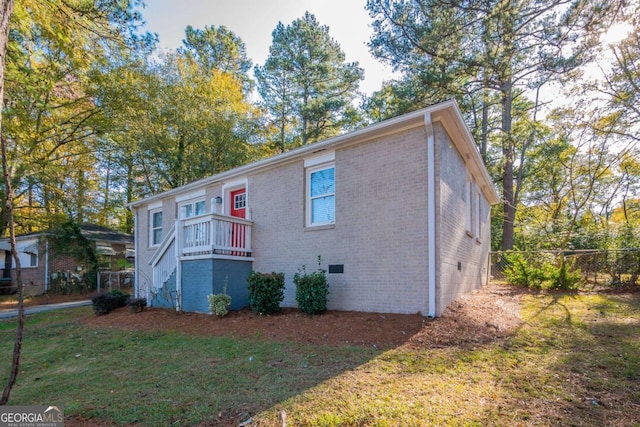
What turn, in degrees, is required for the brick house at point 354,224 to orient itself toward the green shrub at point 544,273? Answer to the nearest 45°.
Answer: approximately 180°

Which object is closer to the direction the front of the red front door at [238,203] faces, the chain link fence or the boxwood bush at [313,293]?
the boxwood bush

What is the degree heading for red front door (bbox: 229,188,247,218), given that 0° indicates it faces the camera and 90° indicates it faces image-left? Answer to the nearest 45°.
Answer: approximately 45°

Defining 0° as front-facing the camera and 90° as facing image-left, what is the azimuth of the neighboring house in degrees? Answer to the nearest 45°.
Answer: approximately 45°

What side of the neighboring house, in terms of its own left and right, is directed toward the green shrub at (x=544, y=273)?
left

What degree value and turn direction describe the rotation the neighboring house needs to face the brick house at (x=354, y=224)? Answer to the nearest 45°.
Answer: approximately 45° to its left

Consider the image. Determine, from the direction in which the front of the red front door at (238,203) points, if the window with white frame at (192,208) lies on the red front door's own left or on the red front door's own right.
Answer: on the red front door's own right

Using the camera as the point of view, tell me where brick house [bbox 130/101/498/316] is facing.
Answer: facing the viewer and to the left of the viewer

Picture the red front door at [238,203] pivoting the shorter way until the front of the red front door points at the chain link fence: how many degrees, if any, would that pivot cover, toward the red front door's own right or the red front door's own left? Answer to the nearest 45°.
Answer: approximately 135° to the red front door's own left
